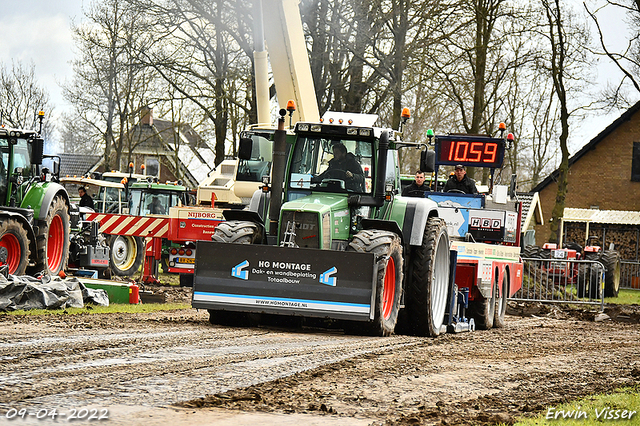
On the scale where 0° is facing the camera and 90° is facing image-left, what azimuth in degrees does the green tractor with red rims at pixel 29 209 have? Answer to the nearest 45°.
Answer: approximately 45°

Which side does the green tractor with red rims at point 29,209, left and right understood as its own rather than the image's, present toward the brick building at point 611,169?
back

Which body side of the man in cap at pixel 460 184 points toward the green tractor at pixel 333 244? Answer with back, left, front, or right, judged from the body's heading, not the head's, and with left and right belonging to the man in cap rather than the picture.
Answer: front

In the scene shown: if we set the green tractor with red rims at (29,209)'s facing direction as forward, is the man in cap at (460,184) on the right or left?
on its left

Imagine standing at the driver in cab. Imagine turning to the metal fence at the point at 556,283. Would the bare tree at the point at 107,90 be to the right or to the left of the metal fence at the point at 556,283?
left

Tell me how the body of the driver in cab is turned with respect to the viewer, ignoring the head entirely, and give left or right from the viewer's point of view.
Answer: facing the viewer and to the left of the viewer

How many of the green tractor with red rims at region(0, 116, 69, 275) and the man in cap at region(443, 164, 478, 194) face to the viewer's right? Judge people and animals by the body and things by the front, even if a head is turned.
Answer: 0

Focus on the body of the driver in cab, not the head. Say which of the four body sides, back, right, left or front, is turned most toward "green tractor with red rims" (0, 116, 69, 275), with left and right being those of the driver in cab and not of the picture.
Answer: right

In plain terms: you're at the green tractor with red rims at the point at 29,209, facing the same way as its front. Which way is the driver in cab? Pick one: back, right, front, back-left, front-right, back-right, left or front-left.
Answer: left

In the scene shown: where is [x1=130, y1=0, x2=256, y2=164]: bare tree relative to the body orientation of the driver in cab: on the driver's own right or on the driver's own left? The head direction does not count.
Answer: on the driver's own right

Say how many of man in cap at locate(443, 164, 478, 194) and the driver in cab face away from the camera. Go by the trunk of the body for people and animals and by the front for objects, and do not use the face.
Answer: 0

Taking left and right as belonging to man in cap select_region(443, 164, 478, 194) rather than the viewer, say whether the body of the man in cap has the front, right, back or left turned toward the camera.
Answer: front
